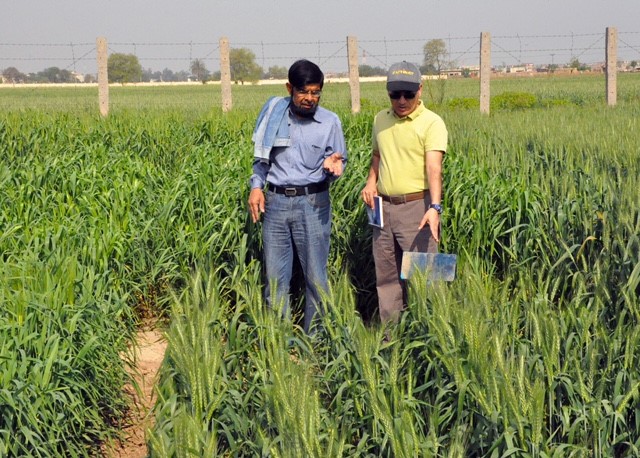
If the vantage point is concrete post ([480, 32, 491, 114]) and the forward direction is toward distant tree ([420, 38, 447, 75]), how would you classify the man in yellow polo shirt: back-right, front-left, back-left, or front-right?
back-left

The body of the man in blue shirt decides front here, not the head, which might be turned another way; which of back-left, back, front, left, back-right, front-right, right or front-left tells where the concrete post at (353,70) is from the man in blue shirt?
back

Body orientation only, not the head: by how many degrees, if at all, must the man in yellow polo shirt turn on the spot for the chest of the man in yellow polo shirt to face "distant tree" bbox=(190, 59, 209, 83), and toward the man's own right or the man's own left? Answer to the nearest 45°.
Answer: approximately 135° to the man's own right

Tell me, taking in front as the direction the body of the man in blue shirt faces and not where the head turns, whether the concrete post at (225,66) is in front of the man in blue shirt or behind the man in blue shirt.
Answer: behind

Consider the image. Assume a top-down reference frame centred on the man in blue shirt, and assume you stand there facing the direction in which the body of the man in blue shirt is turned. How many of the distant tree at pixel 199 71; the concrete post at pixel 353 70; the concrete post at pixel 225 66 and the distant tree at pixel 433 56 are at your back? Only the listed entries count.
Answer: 4

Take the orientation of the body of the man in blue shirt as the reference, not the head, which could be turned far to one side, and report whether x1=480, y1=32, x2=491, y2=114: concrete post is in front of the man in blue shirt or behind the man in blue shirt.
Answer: behind

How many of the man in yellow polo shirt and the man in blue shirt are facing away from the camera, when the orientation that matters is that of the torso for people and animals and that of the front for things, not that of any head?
0

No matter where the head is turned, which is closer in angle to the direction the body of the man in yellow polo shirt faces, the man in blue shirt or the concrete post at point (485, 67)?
the man in blue shirt

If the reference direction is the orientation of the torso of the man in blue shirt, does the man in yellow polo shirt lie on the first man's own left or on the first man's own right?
on the first man's own left

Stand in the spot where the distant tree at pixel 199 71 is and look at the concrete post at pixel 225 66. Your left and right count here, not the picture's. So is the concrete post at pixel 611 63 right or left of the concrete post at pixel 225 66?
left

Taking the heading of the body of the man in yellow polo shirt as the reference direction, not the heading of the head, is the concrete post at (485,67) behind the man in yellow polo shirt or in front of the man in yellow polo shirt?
behind

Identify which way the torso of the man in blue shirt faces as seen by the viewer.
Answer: toward the camera
